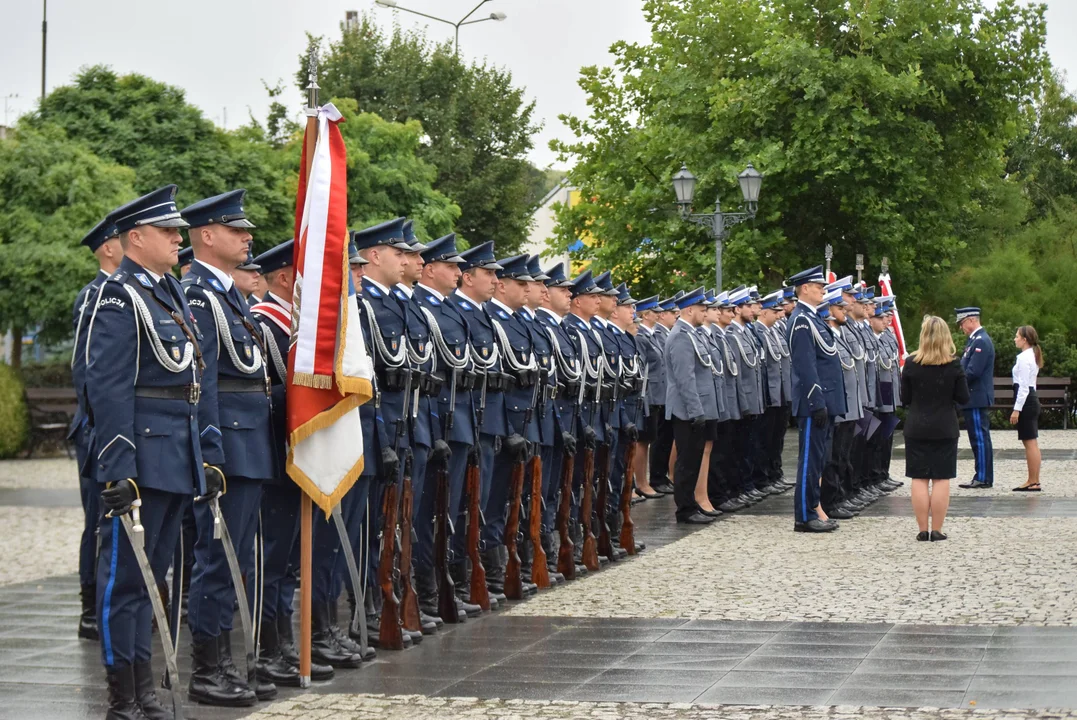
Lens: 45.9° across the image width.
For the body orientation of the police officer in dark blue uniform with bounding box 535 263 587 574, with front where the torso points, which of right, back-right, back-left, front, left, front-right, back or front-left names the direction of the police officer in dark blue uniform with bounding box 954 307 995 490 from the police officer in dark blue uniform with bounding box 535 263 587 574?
left

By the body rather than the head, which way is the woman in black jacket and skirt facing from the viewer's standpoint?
away from the camera

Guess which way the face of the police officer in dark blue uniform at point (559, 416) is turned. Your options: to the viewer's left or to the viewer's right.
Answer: to the viewer's right

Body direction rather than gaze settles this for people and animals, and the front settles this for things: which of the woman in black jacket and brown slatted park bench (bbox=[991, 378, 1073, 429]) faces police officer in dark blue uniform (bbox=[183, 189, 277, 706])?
the wooden bench

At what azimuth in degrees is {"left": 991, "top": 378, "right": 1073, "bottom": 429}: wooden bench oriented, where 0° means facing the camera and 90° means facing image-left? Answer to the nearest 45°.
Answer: approximately 0°

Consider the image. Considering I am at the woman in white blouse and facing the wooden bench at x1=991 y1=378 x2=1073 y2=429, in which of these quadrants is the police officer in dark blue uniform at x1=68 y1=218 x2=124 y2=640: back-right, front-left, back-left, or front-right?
back-left

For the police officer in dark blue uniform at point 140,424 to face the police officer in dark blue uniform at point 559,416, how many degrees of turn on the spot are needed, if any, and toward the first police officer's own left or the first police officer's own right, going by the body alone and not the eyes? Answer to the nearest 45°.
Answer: approximately 90° to the first police officer's own left

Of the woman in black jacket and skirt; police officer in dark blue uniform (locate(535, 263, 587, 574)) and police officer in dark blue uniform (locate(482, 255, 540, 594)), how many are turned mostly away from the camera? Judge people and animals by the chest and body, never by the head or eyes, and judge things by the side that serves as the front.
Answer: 1

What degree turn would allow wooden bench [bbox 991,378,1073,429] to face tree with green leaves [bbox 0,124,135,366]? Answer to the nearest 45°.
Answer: approximately 45° to its right

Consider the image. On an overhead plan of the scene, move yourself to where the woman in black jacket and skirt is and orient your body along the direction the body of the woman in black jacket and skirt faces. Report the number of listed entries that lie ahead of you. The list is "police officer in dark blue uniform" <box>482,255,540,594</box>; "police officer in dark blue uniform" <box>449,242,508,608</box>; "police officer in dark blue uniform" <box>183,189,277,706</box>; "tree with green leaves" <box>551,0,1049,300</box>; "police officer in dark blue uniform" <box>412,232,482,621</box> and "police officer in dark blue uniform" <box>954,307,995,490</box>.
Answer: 2
